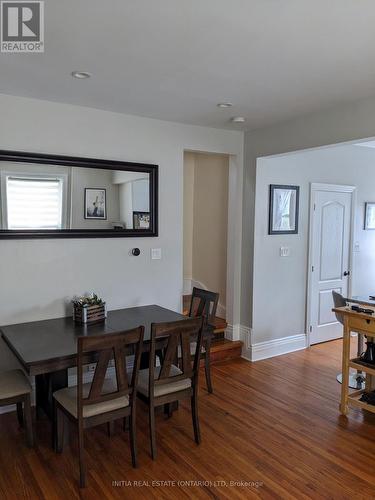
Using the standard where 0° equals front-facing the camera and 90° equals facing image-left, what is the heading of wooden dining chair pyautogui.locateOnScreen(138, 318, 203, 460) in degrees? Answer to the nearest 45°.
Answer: approximately 135°

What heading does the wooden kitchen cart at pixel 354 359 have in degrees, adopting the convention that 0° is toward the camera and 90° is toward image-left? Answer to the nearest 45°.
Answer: approximately 45°

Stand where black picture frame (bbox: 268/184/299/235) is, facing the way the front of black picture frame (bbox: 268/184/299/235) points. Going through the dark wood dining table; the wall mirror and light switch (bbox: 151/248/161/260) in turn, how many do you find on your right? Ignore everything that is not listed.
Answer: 3

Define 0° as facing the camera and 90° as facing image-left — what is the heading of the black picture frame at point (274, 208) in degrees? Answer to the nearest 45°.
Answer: approximately 315°

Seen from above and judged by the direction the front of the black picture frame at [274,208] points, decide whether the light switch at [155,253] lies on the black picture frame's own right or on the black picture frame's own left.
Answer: on the black picture frame's own right

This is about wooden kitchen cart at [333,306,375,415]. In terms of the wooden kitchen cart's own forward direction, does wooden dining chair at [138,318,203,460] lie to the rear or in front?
in front

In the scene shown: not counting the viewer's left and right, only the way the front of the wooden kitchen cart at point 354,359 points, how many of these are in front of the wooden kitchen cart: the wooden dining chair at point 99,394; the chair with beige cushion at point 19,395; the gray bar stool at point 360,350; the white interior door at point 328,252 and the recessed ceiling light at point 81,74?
3

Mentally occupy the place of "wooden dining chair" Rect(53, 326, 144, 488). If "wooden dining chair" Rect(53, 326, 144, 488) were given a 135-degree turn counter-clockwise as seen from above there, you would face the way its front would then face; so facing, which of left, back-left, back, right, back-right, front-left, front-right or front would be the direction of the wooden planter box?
back

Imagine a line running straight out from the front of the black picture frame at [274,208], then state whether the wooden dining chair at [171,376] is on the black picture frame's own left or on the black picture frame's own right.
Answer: on the black picture frame's own right

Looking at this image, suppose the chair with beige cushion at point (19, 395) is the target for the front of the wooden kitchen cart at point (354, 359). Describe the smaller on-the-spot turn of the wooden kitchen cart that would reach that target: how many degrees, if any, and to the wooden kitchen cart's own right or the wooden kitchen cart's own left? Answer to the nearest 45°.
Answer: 0° — it already faces it

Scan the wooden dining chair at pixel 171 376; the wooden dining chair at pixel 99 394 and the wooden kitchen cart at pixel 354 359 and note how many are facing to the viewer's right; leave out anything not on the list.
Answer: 0

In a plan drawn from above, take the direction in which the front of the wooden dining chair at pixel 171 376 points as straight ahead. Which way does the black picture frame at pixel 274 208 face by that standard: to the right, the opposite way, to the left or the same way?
the opposite way

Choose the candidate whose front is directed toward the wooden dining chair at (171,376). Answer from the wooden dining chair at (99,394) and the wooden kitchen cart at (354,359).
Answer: the wooden kitchen cart

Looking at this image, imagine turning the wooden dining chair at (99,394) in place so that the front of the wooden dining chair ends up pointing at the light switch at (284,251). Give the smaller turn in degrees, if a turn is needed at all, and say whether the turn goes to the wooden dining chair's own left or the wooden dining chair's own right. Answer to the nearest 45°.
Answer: approximately 90° to the wooden dining chair's own right

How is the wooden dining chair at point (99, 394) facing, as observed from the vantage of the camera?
facing away from the viewer and to the left of the viewer

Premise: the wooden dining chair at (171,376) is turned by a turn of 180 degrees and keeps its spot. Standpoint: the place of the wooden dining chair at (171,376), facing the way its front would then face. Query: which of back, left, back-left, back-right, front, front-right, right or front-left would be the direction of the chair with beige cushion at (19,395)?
back-right

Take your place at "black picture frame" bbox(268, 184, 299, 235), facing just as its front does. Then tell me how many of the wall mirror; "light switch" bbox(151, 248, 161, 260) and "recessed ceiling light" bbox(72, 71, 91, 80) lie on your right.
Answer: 3

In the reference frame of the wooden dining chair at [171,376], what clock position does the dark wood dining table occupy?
The dark wood dining table is roughly at 11 o'clock from the wooden dining chair.
